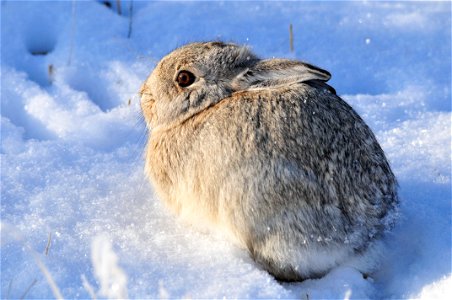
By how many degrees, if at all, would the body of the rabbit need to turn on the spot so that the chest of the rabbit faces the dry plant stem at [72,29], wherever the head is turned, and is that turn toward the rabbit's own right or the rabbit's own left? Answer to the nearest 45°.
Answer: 0° — it already faces it

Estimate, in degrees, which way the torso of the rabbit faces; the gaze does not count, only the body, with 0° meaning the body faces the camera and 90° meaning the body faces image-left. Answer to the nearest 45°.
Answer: approximately 135°
